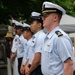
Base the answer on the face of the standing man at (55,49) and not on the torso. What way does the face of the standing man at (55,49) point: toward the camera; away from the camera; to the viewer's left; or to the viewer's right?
to the viewer's left
